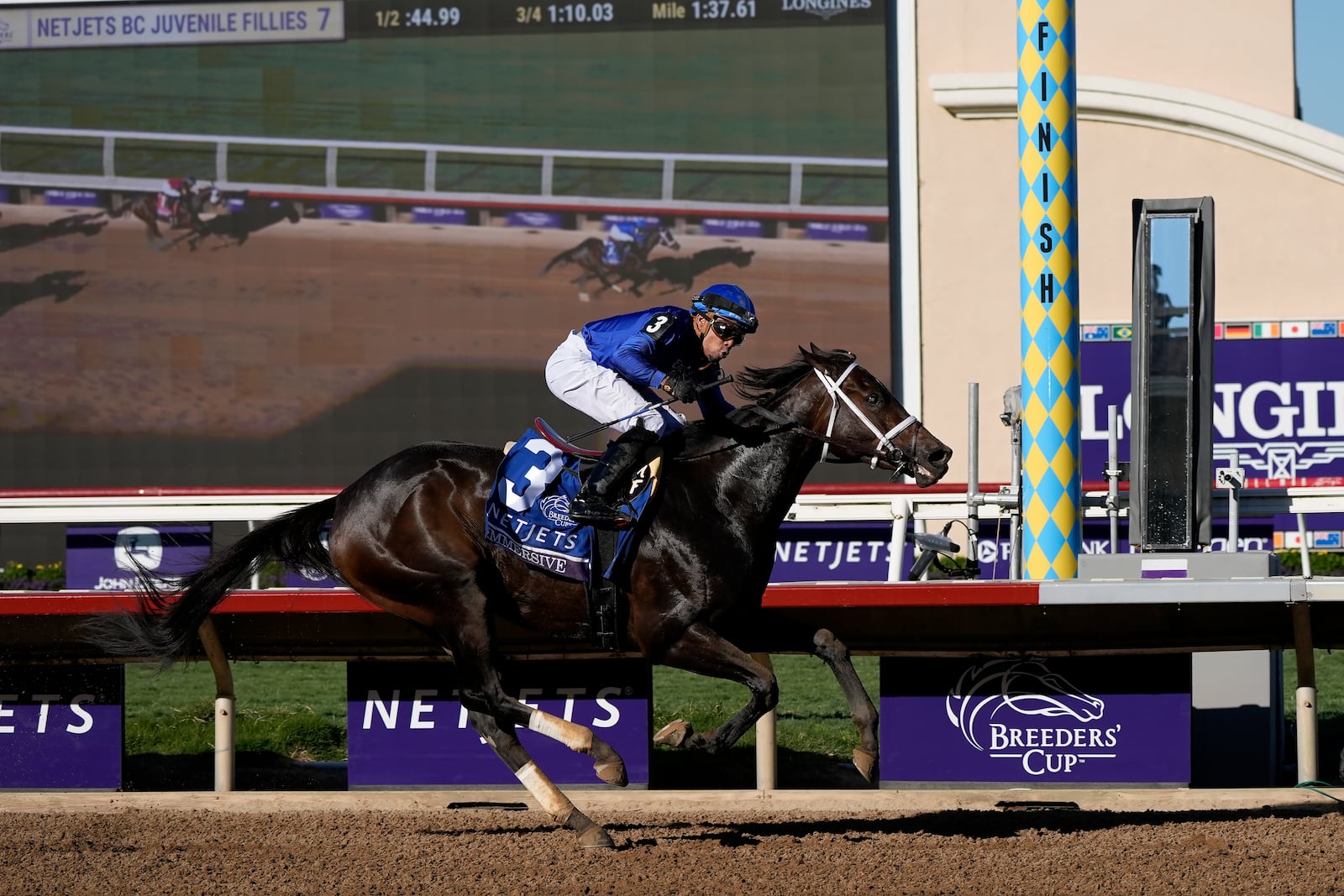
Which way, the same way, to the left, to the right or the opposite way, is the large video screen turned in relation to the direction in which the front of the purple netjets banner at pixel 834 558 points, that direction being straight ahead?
the same way

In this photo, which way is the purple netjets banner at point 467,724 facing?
toward the camera

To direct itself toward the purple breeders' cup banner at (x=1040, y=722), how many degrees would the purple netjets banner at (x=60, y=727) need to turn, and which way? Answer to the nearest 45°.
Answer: approximately 45° to its left

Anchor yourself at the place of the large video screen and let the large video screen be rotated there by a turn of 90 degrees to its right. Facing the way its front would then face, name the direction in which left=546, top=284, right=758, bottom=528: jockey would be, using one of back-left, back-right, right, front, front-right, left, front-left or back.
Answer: left

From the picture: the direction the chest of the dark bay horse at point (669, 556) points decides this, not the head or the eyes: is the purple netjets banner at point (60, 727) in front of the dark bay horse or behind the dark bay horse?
behind

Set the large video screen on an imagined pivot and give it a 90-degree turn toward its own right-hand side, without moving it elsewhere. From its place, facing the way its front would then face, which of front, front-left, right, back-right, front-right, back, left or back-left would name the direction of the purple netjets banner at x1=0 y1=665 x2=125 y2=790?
left

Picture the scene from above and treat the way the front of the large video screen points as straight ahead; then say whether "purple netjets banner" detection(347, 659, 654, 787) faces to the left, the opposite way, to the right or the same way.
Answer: the same way

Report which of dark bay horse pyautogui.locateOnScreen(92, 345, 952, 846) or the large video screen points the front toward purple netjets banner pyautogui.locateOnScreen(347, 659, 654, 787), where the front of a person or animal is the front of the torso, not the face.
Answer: the large video screen

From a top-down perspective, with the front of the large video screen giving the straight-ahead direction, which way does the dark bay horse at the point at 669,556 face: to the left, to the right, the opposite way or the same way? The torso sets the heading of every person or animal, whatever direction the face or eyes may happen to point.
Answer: to the left

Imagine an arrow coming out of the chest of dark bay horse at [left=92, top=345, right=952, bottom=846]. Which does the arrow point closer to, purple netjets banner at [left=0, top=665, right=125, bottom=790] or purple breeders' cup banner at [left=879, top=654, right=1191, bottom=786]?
the purple breeders' cup banner

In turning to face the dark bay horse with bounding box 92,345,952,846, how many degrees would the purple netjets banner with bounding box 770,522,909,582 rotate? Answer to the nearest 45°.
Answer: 0° — it already faces it

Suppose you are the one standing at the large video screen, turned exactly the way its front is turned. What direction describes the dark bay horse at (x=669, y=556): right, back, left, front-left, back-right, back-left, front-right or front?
front

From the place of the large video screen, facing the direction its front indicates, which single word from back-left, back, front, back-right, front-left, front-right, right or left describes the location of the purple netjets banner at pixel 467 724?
front

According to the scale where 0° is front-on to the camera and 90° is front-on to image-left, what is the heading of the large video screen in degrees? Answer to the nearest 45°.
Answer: approximately 0°

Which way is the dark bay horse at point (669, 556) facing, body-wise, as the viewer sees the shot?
to the viewer's right

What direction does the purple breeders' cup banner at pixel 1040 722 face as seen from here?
toward the camera

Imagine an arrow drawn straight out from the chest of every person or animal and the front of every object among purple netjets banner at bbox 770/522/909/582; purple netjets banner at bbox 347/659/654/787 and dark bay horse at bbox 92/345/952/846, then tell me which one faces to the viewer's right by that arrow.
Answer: the dark bay horse

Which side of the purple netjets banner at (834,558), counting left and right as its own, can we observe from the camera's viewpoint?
front

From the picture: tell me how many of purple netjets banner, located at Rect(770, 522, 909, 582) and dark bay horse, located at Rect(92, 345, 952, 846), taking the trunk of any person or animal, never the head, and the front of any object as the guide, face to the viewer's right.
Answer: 1
